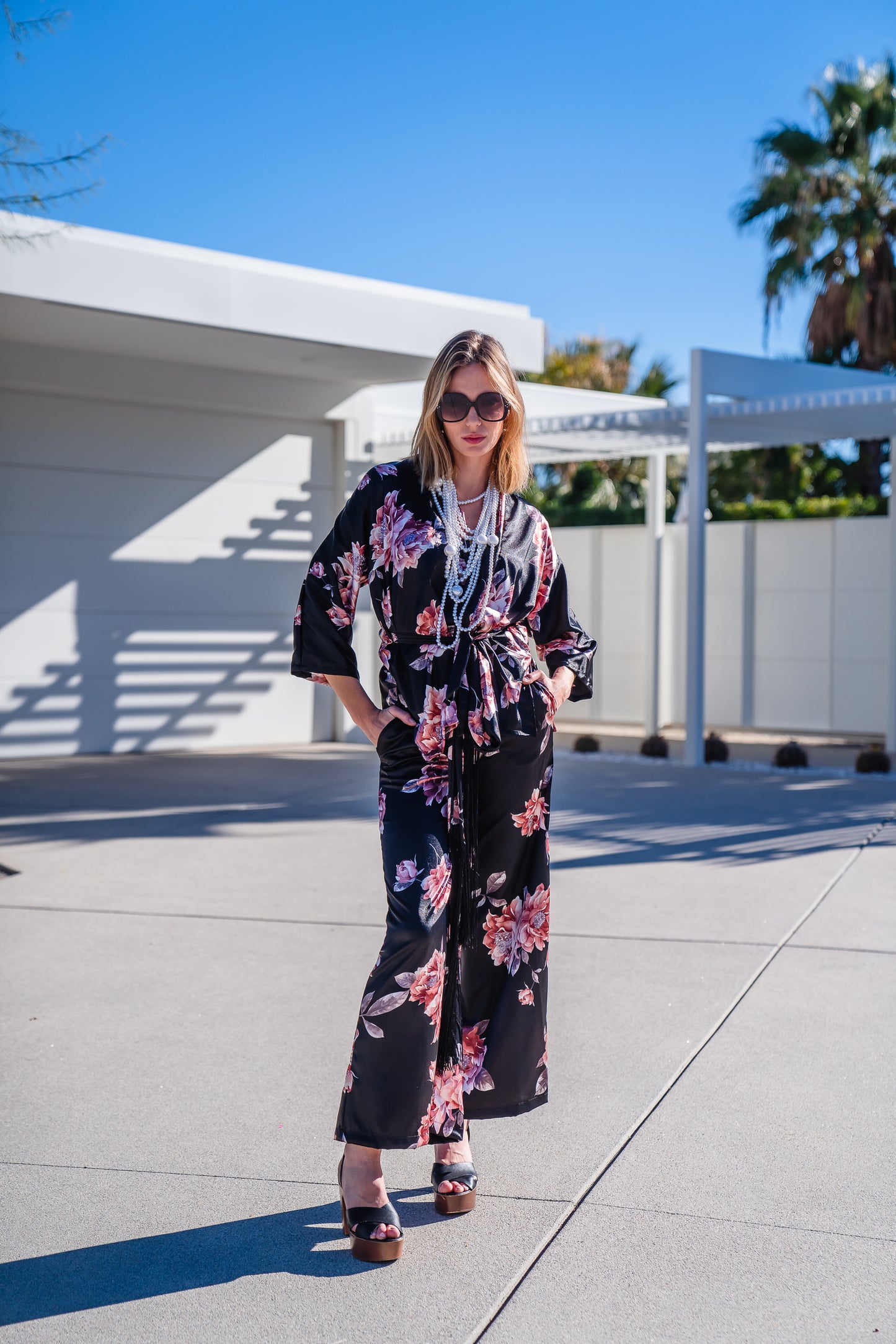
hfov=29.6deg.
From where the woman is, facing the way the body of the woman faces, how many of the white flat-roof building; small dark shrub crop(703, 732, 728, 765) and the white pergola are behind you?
3

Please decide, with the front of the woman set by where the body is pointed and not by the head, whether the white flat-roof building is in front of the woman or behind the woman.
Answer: behind

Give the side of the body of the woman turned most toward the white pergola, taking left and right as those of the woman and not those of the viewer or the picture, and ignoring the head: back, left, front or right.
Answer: back

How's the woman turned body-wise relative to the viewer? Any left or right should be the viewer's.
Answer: facing the viewer

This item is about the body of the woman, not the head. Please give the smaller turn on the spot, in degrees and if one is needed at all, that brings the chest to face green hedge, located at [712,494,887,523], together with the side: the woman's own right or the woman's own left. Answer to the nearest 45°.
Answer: approximately 180°

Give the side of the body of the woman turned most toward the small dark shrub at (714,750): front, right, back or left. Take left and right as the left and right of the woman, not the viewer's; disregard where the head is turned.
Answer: back

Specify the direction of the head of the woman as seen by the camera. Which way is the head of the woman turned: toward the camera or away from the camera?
toward the camera

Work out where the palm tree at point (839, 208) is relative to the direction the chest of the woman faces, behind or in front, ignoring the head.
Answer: behind

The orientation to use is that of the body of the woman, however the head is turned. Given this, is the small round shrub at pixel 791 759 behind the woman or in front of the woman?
behind
